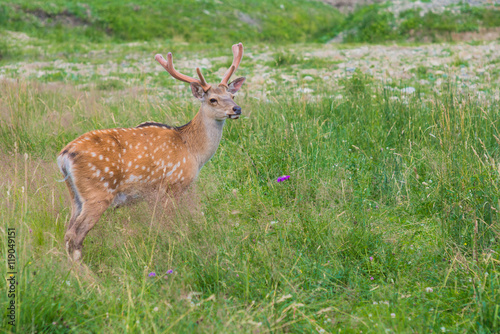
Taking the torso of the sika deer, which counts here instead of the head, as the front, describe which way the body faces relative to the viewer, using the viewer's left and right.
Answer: facing to the right of the viewer
